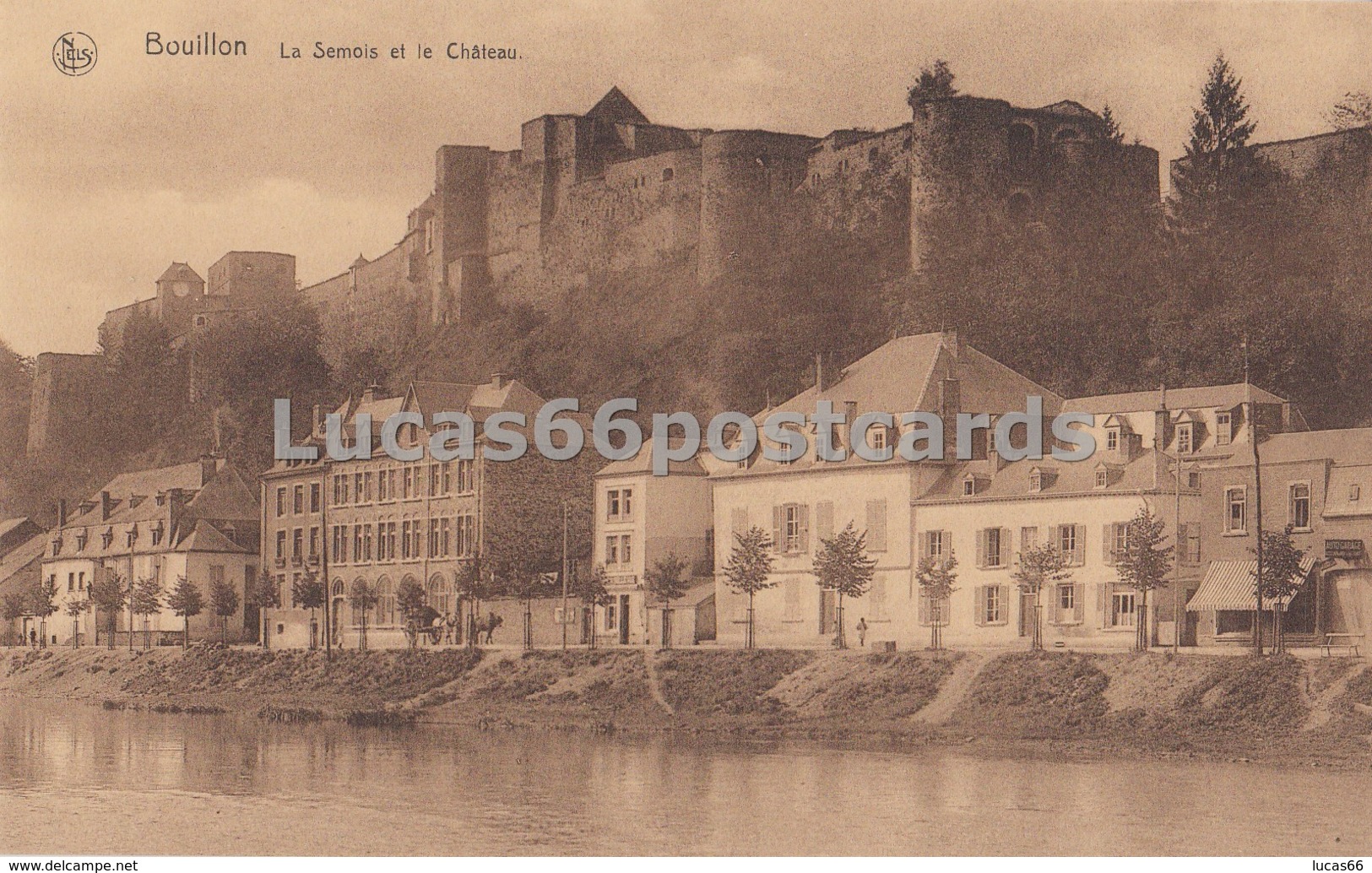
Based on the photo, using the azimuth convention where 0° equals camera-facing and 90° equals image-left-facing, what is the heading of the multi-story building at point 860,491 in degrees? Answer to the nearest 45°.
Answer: approximately 0°

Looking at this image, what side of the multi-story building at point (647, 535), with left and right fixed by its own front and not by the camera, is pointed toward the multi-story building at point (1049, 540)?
left

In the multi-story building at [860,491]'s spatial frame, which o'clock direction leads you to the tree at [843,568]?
The tree is roughly at 12 o'clock from the multi-story building.

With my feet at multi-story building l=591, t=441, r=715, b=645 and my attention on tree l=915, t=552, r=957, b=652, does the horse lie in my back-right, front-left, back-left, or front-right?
back-right

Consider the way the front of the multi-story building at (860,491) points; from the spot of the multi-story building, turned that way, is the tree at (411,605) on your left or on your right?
on your right

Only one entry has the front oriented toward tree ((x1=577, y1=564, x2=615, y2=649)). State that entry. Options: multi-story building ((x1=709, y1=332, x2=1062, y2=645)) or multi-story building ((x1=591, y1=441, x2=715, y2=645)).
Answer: multi-story building ((x1=591, y1=441, x2=715, y2=645))

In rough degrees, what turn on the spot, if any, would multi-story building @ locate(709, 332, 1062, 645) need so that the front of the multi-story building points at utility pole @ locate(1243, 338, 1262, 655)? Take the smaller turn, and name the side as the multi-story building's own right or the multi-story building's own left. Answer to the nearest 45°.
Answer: approximately 45° to the multi-story building's own left

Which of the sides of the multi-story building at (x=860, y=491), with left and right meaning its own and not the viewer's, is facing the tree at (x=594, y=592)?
right

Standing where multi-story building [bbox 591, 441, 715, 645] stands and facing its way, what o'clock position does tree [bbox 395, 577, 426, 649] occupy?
The tree is roughly at 2 o'clock from the multi-story building.

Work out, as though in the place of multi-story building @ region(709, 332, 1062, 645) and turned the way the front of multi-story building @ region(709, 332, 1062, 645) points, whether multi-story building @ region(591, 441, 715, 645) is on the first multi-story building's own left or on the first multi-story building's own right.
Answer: on the first multi-story building's own right

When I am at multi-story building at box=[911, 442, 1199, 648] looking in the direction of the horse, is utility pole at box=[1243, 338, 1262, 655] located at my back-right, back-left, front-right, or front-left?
back-left
